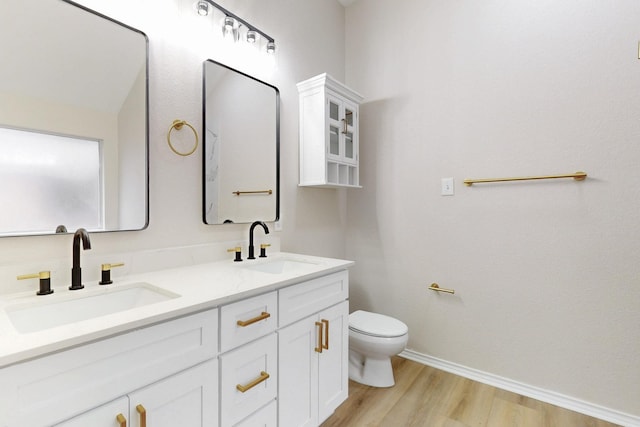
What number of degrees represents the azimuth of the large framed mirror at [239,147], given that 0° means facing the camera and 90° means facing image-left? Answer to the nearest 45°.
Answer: approximately 315°

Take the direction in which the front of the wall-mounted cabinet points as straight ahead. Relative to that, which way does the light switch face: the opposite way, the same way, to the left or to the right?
to the right

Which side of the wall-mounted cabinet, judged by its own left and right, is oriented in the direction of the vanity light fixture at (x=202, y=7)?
right

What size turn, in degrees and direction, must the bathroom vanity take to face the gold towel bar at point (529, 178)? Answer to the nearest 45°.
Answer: approximately 45° to its left

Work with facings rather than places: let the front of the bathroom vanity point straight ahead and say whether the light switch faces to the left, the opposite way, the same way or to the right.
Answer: to the right
